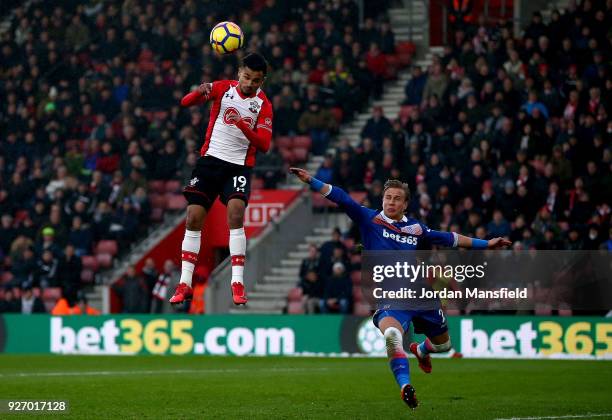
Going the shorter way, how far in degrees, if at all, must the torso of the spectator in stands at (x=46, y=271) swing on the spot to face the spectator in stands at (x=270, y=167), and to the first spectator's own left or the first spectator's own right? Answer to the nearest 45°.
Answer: approximately 90° to the first spectator's own left

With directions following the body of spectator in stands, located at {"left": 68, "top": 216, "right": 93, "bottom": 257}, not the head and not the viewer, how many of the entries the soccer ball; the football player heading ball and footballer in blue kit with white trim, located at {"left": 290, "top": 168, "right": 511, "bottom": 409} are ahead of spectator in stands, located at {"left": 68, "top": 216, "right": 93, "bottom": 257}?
3

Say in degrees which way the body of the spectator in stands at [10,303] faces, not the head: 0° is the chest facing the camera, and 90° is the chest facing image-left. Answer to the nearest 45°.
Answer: approximately 0°

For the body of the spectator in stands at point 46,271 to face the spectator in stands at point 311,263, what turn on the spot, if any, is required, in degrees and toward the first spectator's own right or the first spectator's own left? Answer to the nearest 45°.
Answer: approximately 45° to the first spectator's own left

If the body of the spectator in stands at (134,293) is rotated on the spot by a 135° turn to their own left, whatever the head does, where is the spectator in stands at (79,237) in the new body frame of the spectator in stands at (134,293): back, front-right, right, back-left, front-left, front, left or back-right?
left

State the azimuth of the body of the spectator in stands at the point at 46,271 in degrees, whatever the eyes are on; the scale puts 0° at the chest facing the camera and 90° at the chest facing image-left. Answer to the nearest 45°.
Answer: approximately 0°

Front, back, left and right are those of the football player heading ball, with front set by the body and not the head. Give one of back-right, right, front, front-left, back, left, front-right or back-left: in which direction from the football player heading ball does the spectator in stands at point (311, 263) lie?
back
